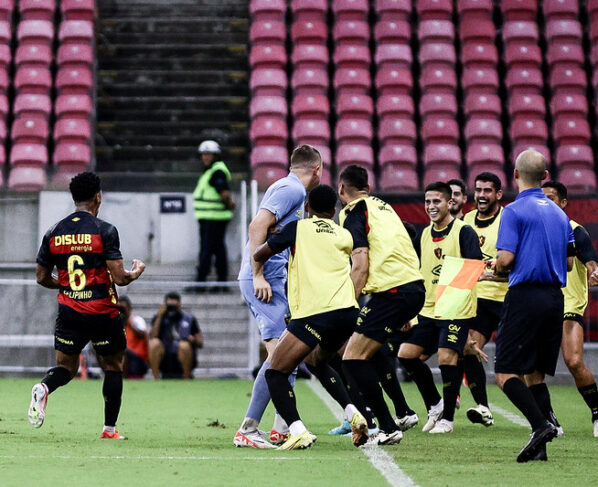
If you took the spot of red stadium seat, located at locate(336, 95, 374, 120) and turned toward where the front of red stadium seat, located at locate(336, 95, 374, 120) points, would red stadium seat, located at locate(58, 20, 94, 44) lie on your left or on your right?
on your right

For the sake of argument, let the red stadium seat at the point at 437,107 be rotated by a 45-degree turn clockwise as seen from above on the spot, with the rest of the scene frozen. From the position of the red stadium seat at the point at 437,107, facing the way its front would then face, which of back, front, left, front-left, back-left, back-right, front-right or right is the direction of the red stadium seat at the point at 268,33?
front-right

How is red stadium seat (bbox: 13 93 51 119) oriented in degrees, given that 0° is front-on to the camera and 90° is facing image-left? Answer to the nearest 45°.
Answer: approximately 0°

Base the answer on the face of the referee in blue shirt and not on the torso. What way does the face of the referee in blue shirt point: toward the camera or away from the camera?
away from the camera

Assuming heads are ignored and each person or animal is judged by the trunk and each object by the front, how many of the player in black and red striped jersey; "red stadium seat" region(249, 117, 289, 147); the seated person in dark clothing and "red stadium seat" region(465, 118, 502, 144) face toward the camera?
3
